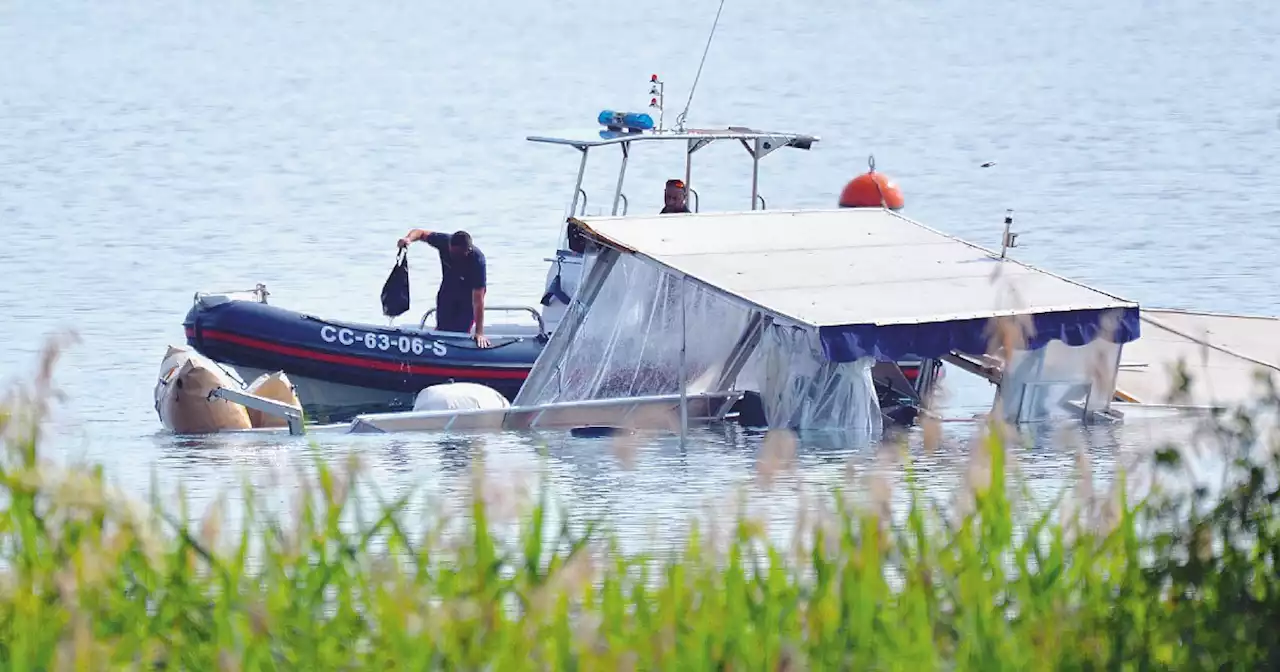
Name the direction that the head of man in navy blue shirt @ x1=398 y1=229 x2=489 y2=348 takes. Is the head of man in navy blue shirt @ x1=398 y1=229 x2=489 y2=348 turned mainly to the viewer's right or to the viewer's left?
to the viewer's left

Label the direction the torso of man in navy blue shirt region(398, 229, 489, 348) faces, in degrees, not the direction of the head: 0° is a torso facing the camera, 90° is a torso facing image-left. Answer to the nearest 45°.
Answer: approximately 0°

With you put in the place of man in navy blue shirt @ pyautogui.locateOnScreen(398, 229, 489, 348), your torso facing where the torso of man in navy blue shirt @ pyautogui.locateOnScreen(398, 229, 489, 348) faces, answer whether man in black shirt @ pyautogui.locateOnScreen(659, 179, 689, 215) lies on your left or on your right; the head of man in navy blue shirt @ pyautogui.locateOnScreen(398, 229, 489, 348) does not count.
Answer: on your left
